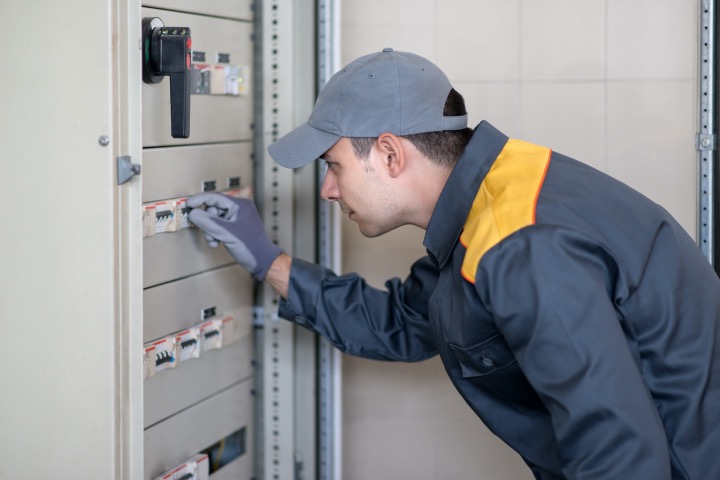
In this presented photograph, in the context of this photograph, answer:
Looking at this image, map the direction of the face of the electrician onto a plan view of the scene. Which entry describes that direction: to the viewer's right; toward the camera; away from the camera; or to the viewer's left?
to the viewer's left

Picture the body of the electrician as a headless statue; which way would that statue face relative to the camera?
to the viewer's left

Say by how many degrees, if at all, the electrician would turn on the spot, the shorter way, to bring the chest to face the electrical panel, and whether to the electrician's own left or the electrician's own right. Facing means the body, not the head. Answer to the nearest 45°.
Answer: approximately 45° to the electrician's own right

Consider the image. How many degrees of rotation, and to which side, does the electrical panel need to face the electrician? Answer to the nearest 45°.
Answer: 0° — it already faces them

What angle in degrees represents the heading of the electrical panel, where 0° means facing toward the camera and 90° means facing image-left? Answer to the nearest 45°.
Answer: approximately 315°

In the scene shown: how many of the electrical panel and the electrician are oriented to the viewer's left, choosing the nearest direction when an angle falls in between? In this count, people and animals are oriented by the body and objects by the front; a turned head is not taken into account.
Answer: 1
